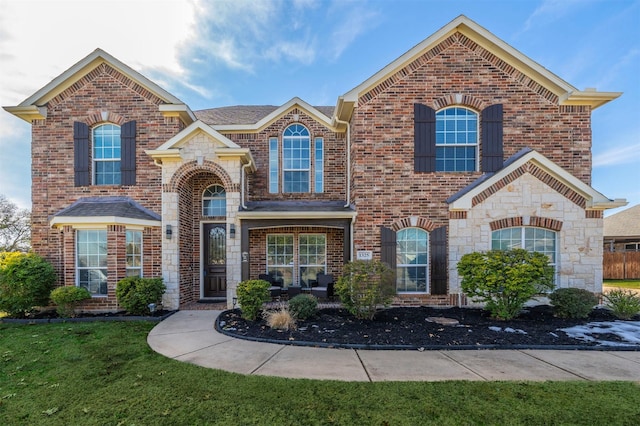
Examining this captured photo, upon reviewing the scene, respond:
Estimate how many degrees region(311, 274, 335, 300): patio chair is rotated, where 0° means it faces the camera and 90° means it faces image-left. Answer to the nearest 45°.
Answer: approximately 45°

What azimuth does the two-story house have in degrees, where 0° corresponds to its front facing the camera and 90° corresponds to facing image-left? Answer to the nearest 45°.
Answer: approximately 0°
